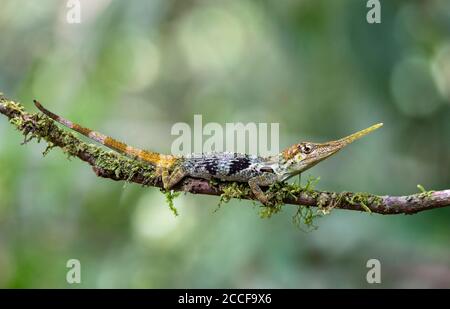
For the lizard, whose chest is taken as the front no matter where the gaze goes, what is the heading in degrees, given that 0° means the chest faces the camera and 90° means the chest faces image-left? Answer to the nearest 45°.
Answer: approximately 270°
